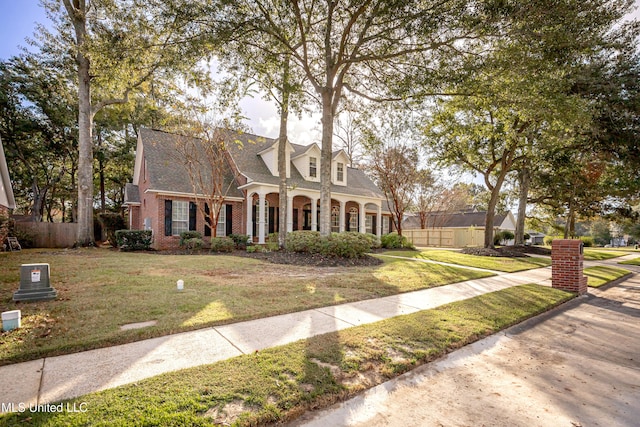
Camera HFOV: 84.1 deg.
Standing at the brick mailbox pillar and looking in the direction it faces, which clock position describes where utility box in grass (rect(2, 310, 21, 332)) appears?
The utility box in grass is roughly at 4 o'clock from the brick mailbox pillar.

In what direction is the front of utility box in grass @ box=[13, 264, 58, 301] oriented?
toward the camera

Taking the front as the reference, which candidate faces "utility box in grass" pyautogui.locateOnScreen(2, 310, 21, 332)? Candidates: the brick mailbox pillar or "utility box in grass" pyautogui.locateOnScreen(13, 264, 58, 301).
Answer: "utility box in grass" pyautogui.locateOnScreen(13, 264, 58, 301)

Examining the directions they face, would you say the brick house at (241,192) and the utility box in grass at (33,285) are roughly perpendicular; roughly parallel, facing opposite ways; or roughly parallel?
roughly parallel

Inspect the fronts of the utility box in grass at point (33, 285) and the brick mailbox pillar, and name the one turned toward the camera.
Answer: the utility box in grass

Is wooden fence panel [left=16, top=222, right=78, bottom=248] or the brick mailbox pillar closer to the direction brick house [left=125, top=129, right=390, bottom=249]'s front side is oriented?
the brick mailbox pillar

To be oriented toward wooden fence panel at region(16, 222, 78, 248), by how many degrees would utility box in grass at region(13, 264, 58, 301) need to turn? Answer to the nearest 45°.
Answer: approximately 180°

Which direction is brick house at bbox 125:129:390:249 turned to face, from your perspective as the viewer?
facing the viewer and to the right of the viewer

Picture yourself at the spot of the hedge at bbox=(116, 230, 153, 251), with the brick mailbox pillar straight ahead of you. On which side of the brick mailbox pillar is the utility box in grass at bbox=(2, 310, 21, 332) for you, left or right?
right

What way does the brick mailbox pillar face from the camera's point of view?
to the viewer's right

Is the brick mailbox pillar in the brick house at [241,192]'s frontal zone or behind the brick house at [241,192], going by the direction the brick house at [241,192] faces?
frontal zone

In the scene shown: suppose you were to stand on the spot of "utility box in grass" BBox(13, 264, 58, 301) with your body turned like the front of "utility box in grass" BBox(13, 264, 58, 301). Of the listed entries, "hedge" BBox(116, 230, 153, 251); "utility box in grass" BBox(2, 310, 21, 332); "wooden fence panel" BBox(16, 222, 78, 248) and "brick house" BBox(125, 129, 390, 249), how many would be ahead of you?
1

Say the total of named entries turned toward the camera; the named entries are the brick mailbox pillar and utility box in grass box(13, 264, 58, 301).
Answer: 1

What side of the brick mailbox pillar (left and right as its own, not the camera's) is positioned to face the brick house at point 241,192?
back

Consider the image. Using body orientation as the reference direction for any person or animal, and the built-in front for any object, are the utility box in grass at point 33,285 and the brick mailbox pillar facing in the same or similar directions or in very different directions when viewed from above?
same or similar directions
